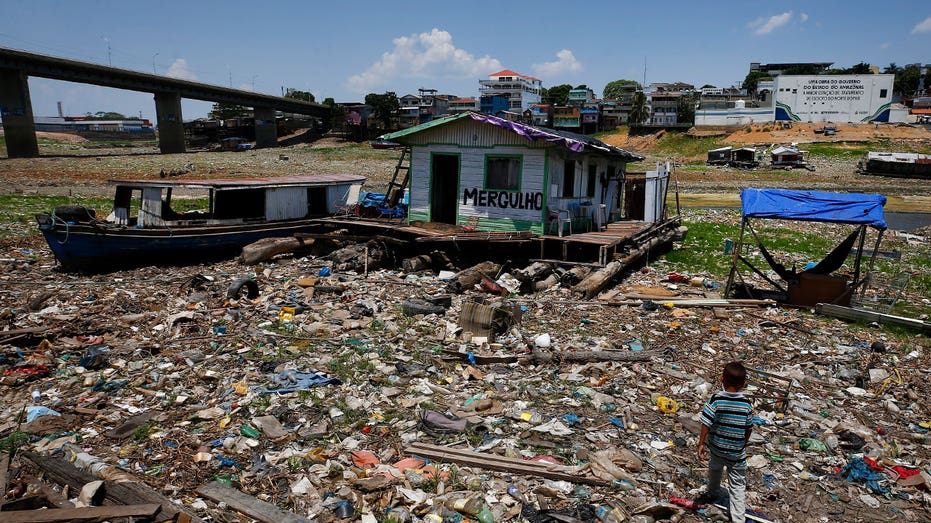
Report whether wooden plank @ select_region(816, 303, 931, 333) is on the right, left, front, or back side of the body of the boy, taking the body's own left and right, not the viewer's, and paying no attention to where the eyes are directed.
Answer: front

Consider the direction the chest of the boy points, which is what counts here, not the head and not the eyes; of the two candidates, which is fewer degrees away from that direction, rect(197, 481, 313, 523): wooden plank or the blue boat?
the blue boat

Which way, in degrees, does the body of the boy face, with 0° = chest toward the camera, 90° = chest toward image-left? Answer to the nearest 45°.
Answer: approximately 180°

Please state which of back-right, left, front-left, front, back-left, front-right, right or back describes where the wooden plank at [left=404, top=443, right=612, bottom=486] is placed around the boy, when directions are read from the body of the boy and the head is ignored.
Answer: left

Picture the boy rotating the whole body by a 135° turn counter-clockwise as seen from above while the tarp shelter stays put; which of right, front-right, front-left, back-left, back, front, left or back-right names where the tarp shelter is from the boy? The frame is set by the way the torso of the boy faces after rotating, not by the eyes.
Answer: back-right

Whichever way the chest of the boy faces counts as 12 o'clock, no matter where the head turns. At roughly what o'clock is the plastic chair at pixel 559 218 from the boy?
The plastic chair is roughly at 11 o'clock from the boy.

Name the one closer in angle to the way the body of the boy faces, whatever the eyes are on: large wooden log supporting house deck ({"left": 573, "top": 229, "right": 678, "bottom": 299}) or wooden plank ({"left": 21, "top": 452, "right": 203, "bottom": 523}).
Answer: the large wooden log supporting house deck

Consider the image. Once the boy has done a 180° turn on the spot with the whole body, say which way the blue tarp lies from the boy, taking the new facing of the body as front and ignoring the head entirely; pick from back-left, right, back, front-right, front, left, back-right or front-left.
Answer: back

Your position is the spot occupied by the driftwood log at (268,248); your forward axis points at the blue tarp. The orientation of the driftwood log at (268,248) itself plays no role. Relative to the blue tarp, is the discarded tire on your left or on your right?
right

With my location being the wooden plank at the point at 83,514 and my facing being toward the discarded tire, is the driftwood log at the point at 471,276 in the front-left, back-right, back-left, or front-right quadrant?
front-right

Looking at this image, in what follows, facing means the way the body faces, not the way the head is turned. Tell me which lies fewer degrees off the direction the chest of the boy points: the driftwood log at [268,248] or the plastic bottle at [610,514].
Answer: the driftwood log

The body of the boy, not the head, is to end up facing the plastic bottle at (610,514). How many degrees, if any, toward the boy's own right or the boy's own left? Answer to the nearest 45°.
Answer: approximately 135° to the boy's own left

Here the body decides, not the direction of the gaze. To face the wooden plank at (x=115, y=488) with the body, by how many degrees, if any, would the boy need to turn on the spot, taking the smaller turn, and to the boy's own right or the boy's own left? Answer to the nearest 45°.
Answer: approximately 135° to the boy's own left
